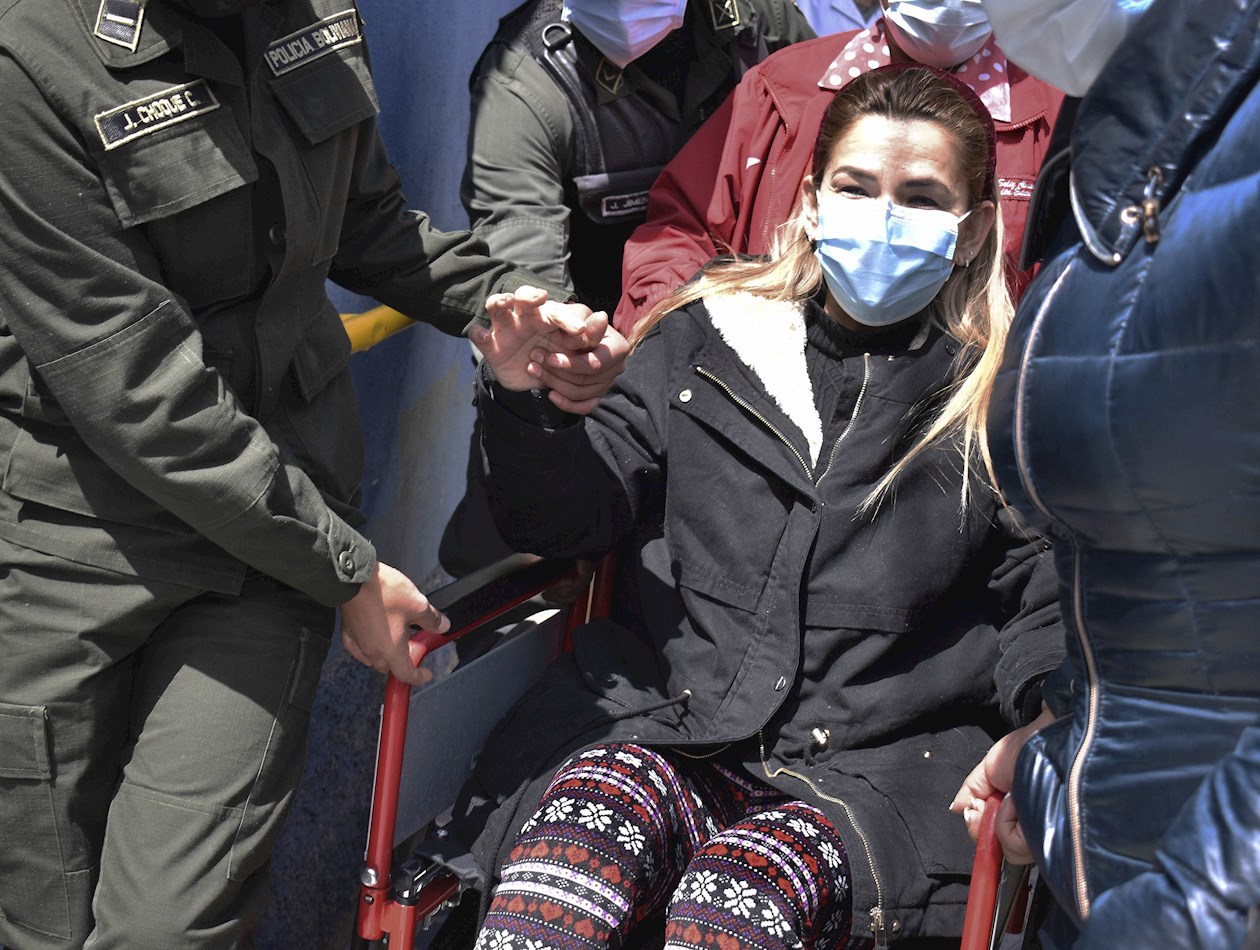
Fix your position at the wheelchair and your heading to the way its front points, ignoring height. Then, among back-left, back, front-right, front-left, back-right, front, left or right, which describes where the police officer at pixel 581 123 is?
back

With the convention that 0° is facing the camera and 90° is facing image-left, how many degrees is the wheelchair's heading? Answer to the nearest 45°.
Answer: approximately 0°

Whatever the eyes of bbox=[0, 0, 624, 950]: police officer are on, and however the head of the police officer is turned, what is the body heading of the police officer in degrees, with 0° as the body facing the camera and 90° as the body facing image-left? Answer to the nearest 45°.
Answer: approximately 315°

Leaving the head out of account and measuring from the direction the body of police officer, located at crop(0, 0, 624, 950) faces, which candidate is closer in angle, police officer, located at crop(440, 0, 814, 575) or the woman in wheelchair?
the woman in wheelchair
